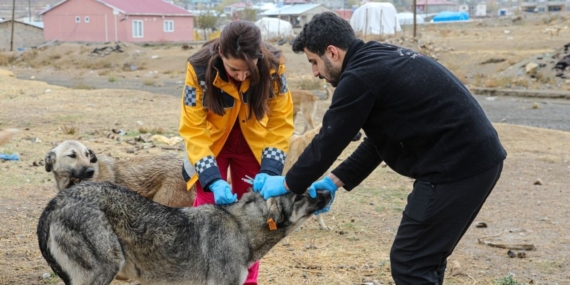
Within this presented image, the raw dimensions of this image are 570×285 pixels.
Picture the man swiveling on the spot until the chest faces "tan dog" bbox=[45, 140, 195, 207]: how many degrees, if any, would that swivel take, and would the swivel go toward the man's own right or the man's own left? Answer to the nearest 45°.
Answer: approximately 45° to the man's own right

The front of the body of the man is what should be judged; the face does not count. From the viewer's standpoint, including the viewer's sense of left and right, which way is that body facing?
facing to the left of the viewer

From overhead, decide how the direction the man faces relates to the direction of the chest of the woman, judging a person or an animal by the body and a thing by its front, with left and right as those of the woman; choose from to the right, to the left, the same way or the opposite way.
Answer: to the right

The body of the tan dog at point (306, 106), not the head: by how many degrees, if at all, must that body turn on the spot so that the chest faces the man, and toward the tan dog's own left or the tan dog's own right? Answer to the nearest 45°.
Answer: approximately 90° to the tan dog's own left

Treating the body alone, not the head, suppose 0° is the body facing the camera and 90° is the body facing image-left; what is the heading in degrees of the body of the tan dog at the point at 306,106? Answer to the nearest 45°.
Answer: approximately 90°

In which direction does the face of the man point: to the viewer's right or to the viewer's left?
to the viewer's left

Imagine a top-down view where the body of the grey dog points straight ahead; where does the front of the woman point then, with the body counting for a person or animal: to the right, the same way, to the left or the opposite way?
to the right

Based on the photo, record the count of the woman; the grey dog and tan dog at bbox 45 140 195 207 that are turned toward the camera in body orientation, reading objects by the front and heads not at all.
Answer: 1

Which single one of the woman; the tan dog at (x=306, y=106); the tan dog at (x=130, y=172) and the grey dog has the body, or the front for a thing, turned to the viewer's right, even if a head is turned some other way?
the grey dog

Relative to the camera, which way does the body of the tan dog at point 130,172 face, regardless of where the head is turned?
to the viewer's left
